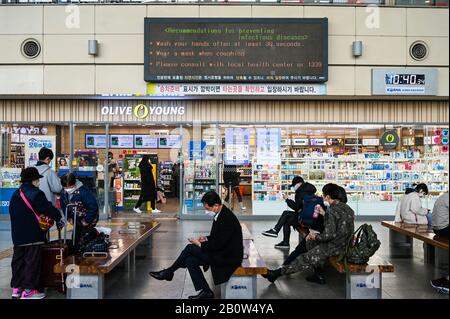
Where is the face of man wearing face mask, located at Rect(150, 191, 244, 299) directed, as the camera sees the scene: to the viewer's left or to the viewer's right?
to the viewer's left

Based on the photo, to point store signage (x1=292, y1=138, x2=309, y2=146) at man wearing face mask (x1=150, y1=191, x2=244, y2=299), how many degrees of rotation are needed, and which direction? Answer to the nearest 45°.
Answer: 0° — it already faces them

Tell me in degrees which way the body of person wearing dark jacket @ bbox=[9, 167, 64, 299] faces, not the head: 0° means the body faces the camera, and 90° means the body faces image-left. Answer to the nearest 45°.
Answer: approximately 225°

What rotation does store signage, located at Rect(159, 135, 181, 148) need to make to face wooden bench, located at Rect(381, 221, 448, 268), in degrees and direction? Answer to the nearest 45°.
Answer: approximately 45° to its left

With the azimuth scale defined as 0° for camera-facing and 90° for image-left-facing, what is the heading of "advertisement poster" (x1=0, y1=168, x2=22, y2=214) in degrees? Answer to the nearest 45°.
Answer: approximately 0°

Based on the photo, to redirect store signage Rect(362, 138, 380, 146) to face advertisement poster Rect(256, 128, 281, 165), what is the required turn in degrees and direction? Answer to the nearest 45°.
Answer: approximately 90° to its right

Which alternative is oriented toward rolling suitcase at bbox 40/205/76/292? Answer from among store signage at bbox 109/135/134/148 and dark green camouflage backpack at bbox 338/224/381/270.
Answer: the store signage

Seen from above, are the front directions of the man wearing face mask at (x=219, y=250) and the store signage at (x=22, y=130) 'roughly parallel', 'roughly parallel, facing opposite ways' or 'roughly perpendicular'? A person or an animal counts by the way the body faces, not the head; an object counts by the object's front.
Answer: roughly perpendicular

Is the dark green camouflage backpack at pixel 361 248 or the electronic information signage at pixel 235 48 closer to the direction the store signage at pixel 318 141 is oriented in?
the dark green camouflage backpack
